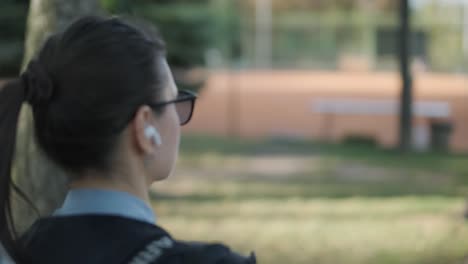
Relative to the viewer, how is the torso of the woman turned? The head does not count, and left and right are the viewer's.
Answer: facing away from the viewer and to the right of the viewer

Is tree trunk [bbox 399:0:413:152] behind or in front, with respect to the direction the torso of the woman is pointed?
in front

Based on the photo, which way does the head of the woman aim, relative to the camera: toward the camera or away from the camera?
away from the camera

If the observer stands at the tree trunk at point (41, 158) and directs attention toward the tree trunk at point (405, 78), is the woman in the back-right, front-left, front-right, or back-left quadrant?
back-right

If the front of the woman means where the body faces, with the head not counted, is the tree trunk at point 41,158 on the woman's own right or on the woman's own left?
on the woman's own left
